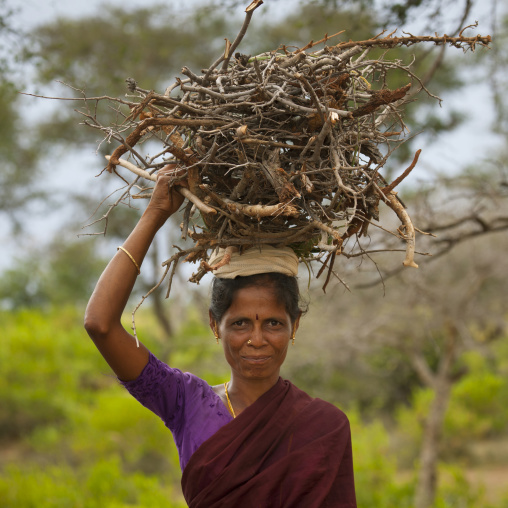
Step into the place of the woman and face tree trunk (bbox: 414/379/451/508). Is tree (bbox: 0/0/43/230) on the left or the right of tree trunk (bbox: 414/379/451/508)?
left

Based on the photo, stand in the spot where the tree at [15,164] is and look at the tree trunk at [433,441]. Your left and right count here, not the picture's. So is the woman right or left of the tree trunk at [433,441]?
right

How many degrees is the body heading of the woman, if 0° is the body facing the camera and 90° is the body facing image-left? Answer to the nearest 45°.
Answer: approximately 0°

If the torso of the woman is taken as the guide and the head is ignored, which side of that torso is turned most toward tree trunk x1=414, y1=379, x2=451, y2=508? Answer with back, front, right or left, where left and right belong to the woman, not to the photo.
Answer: back

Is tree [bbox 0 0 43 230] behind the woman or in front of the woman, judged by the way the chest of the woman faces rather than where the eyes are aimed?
behind
